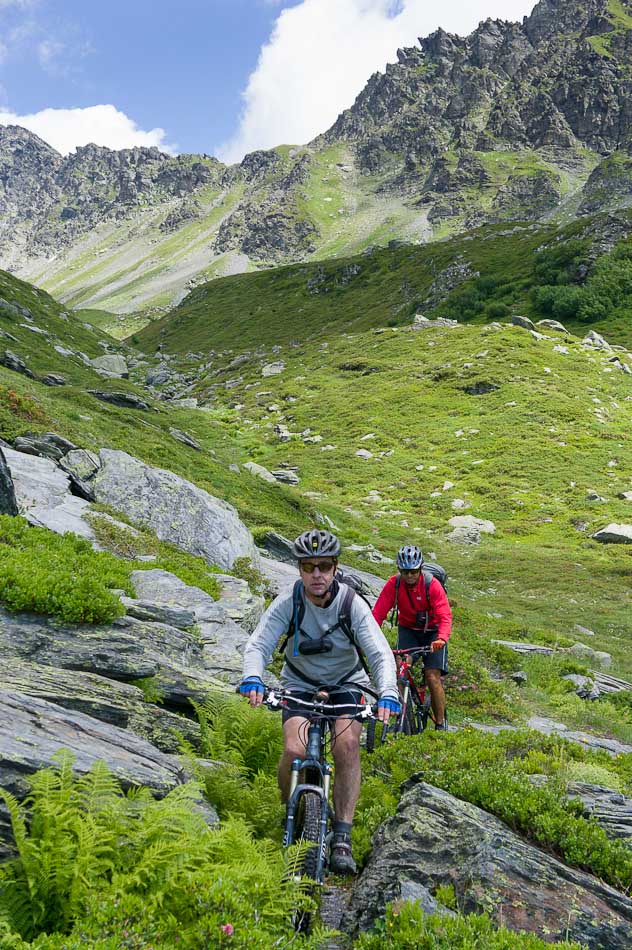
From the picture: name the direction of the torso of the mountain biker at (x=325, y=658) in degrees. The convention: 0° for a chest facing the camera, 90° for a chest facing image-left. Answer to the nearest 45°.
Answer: approximately 0°

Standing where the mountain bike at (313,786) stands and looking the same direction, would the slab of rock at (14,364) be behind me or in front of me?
behind

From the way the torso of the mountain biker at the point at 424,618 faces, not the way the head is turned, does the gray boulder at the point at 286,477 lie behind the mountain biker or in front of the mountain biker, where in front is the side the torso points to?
behind

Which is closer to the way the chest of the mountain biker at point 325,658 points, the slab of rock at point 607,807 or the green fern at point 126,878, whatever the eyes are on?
the green fern

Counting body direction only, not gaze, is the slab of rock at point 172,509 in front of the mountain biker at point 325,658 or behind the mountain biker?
behind

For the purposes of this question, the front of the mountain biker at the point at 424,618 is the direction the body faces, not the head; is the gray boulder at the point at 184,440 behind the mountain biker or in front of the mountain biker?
behind

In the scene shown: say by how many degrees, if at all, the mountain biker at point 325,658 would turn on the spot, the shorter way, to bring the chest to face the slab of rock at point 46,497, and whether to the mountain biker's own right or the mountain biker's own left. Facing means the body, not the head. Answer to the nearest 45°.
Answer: approximately 135° to the mountain biker's own right

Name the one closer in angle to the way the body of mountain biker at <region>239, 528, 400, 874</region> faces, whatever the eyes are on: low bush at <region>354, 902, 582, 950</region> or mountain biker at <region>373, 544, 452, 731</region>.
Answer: the low bush

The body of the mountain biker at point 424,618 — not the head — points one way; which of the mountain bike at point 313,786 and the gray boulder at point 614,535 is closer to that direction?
the mountain bike
